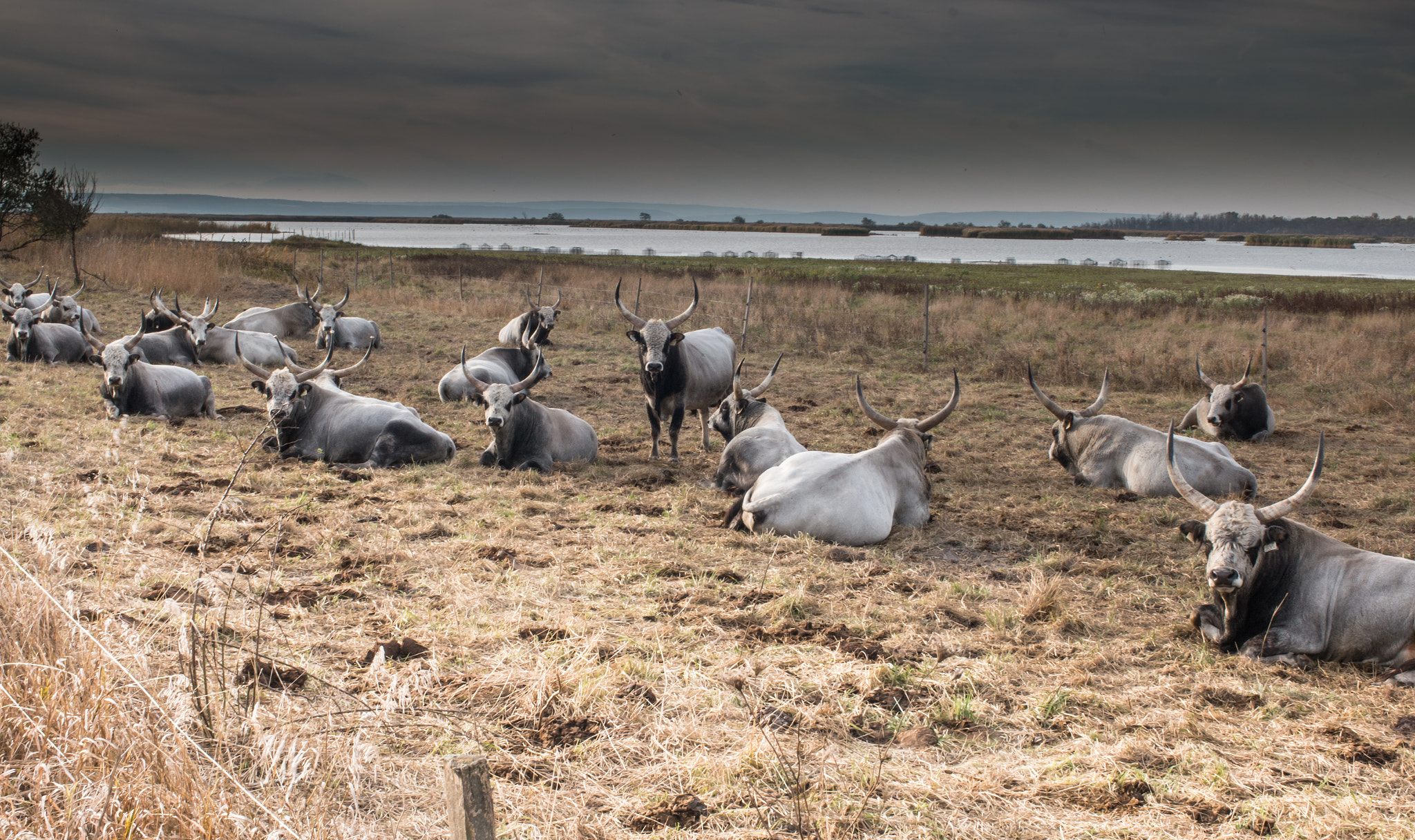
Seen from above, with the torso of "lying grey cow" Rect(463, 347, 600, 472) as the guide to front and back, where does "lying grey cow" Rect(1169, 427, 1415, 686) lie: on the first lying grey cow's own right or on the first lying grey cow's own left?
on the first lying grey cow's own left

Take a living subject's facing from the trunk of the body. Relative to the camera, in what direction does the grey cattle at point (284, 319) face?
facing to the right of the viewer

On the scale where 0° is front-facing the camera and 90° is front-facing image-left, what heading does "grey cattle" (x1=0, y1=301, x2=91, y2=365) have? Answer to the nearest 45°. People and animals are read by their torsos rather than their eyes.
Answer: approximately 45°

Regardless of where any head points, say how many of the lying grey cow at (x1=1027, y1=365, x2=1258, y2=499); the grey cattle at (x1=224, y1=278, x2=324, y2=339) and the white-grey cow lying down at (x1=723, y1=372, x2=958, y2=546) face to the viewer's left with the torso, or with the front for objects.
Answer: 1

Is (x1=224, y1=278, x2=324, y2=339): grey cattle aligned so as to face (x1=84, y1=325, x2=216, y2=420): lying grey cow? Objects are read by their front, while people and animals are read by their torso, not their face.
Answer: no

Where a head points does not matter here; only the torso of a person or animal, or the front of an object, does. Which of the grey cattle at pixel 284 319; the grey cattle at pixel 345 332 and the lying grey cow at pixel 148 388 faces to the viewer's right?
the grey cattle at pixel 284 319

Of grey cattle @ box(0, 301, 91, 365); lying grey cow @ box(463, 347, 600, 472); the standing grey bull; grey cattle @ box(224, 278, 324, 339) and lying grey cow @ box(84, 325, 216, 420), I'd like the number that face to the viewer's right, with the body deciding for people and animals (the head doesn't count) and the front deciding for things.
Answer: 1

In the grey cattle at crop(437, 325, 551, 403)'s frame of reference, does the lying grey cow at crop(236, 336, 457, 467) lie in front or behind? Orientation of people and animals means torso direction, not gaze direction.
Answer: behind

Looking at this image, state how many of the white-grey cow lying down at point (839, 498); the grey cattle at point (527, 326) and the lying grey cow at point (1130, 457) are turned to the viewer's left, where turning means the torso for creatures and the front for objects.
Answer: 1

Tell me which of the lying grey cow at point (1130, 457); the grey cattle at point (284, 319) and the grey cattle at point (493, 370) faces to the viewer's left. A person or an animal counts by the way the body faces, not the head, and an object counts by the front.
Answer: the lying grey cow

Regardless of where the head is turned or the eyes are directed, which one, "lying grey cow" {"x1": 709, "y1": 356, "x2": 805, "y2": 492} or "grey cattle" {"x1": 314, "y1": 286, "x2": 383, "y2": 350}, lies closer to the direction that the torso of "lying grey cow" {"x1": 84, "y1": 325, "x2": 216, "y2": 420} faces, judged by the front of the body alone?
the lying grey cow

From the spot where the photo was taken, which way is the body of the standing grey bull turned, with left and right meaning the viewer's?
facing the viewer and to the left of the viewer

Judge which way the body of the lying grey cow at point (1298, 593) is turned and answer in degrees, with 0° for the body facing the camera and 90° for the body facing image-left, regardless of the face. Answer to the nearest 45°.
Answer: approximately 45°

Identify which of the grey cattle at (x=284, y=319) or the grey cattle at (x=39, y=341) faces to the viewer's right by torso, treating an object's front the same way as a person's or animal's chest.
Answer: the grey cattle at (x=284, y=319)

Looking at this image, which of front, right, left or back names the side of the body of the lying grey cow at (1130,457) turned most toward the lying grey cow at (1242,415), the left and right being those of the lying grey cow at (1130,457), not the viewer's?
right

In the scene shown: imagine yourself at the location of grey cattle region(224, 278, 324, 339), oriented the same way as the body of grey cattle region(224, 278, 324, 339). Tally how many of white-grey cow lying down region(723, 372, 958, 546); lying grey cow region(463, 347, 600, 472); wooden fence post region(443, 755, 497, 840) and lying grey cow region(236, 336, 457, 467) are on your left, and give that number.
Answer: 0

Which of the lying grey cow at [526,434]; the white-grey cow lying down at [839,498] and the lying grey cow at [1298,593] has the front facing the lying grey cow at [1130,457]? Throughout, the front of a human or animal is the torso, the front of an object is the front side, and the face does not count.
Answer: the white-grey cow lying down
